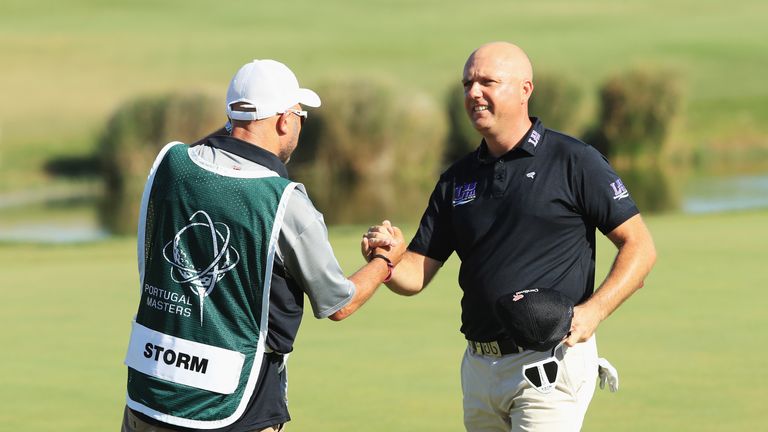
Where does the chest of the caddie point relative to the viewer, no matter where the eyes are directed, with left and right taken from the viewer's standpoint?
facing away from the viewer and to the right of the viewer

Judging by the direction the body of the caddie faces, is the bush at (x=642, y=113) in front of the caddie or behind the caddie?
in front

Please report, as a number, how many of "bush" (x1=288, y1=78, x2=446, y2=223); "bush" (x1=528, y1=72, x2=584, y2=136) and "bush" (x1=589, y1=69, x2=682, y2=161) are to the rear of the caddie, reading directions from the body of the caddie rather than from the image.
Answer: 0

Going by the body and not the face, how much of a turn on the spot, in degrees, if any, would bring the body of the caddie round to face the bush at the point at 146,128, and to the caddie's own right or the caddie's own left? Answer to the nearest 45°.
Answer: approximately 45° to the caddie's own left

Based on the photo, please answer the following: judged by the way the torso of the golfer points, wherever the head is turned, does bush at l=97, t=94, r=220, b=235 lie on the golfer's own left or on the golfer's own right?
on the golfer's own right

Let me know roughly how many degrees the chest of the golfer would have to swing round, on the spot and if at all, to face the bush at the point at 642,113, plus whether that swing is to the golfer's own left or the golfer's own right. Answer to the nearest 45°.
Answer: approximately 135° to the golfer's own right

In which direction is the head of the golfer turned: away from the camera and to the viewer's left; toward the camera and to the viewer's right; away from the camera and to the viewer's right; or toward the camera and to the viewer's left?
toward the camera and to the viewer's left

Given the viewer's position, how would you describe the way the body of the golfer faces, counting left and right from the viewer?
facing the viewer and to the left of the viewer

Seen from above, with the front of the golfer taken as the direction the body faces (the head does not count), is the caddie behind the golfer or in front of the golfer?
in front

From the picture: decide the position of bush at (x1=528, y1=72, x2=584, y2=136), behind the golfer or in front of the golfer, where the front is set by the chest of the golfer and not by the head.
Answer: behind

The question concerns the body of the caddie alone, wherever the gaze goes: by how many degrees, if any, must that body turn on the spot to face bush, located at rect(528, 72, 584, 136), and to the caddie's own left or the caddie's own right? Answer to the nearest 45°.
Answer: approximately 45° to the caddie's own left

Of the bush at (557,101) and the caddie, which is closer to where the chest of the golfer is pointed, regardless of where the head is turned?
the caddie

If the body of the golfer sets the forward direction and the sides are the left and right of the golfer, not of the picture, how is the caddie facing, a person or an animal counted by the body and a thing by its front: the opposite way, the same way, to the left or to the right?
the opposite way
